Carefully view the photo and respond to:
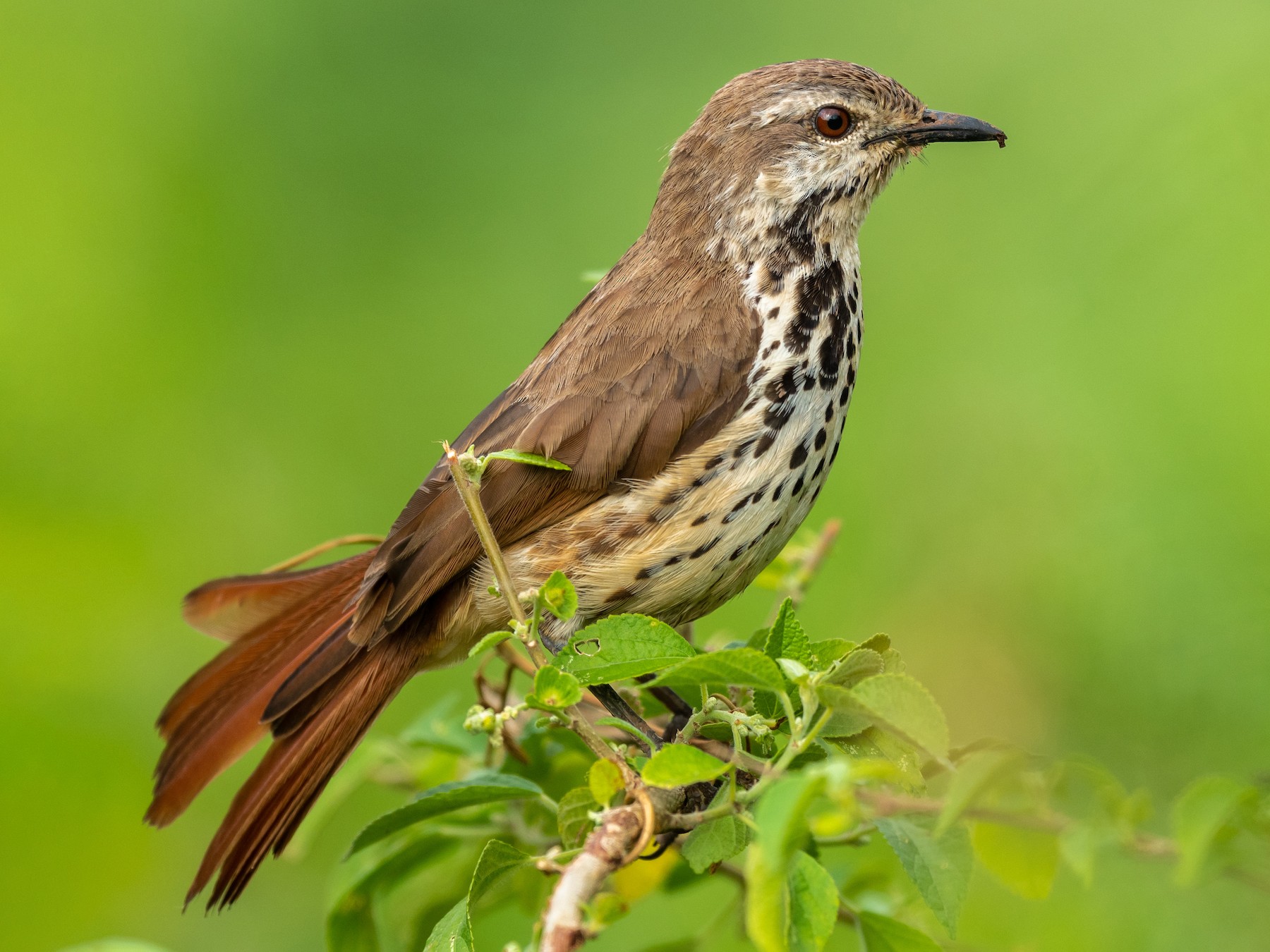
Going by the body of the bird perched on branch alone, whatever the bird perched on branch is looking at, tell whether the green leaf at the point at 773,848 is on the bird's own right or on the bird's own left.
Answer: on the bird's own right

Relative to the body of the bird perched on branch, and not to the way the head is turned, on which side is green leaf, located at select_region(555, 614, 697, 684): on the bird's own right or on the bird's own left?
on the bird's own right

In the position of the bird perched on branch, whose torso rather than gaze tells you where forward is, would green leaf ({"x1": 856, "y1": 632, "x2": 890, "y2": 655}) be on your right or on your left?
on your left

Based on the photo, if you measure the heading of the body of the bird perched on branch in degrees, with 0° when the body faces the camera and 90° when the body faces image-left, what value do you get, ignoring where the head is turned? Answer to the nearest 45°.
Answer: approximately 270°

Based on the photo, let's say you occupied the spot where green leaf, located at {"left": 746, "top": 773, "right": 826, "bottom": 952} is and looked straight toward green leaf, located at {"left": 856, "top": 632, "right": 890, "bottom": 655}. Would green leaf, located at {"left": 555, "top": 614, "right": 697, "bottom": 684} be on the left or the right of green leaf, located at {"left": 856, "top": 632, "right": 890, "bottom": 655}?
left
